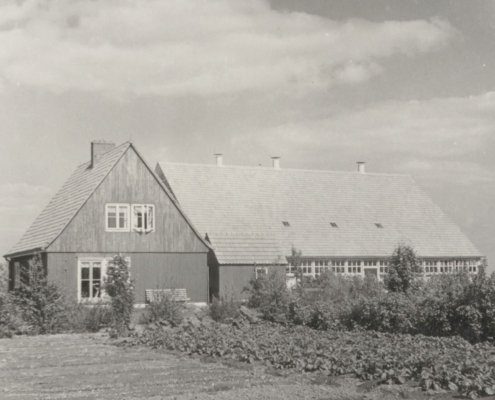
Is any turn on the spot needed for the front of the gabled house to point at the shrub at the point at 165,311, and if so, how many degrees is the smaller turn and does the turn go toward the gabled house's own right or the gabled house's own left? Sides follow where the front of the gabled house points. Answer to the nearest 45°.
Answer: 0° — it already faces it

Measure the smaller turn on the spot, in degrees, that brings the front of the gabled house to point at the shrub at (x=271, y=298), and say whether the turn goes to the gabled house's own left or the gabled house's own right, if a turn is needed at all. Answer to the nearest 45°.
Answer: approximately 45° to the gabled house's own left

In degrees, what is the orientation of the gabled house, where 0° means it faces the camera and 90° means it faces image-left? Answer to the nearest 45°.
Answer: approximately 0°

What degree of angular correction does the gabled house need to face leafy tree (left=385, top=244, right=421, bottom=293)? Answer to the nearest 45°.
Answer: approximately 45° to its left

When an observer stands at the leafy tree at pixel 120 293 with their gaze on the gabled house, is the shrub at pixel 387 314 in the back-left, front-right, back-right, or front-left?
back-right

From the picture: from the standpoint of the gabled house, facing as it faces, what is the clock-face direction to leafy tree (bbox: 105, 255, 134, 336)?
The leafy tree is roughly at 12 o'clock from the gabled house.

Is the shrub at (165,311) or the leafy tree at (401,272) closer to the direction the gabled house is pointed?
the shrub
